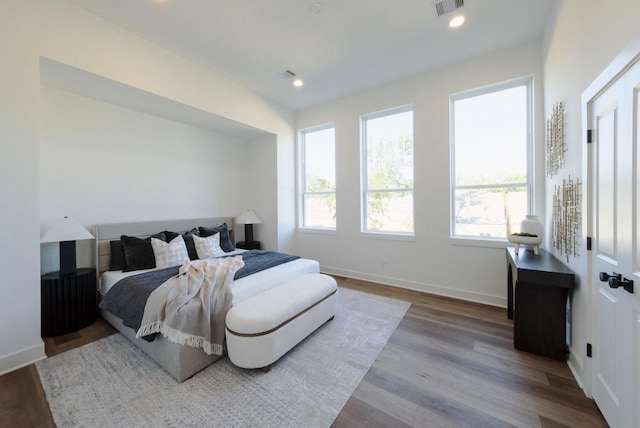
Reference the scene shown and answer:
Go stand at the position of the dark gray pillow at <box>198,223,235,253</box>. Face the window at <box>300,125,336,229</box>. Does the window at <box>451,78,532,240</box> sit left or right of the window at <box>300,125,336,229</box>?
right

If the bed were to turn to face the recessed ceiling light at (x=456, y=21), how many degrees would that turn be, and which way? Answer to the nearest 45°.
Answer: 0° — it already faces it

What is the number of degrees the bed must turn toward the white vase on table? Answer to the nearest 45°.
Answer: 0° — it already faces it

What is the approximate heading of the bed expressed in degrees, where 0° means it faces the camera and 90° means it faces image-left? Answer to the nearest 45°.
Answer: approximately 315°

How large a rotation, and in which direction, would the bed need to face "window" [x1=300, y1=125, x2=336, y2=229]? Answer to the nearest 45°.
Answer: approximately 45° to its left
